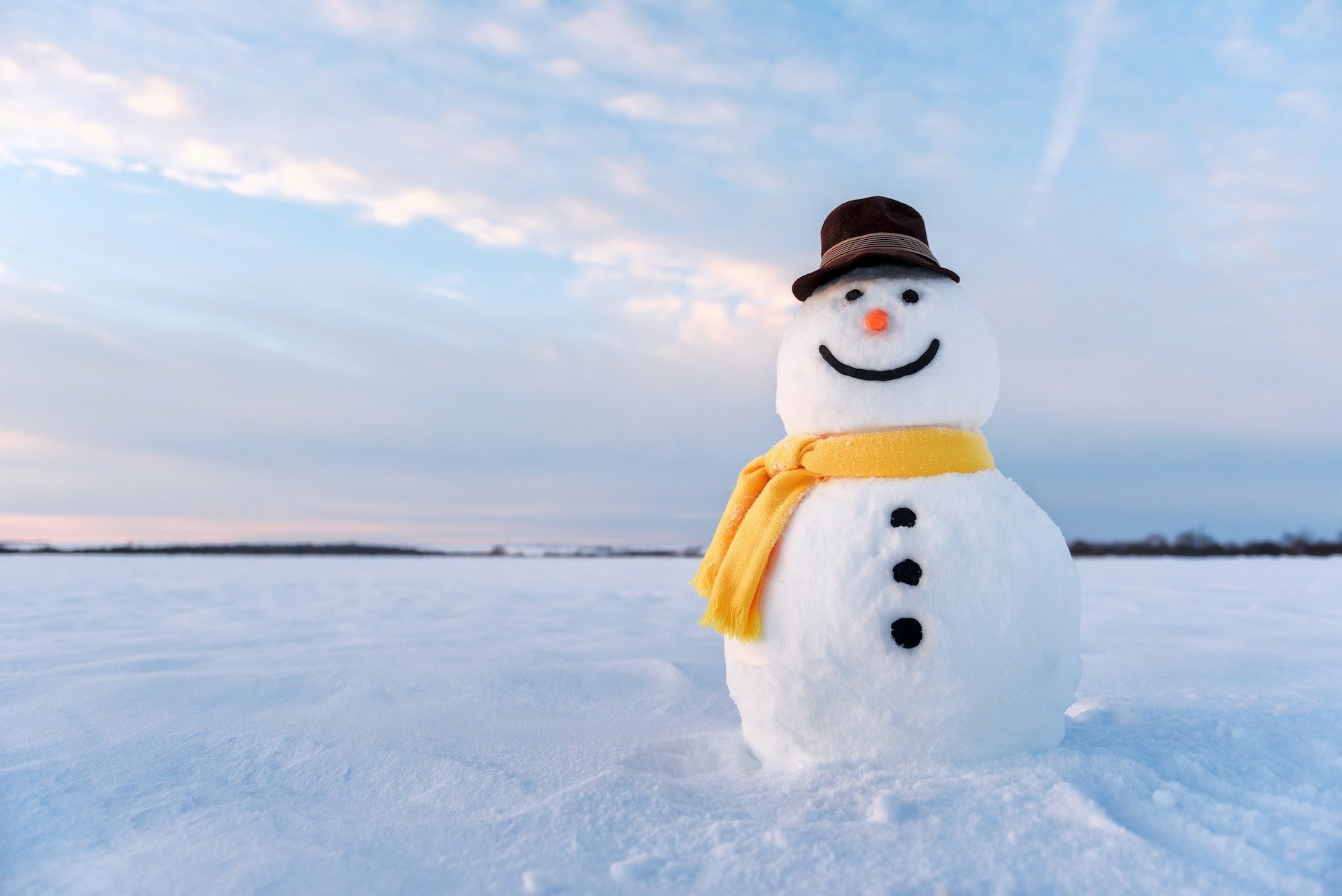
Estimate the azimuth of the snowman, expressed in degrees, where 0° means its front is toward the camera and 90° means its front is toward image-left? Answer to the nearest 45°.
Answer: approximately 0°
